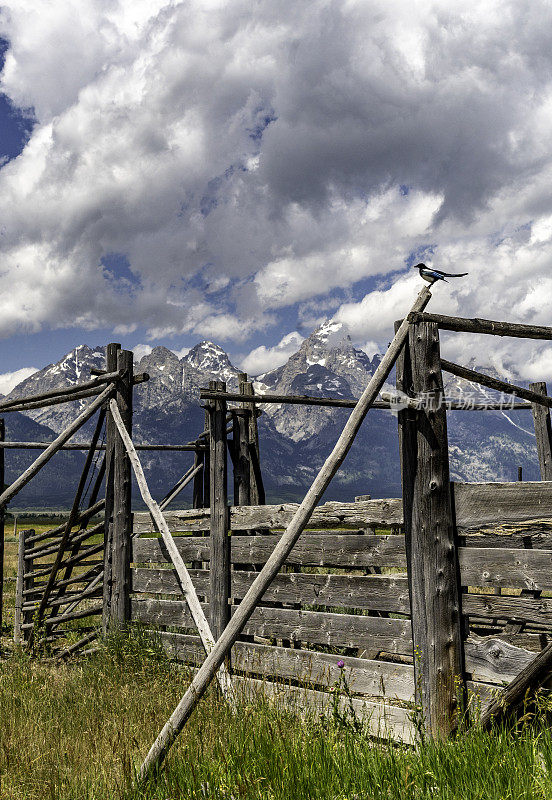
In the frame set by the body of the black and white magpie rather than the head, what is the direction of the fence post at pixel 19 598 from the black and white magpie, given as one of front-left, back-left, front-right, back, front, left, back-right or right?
front-right

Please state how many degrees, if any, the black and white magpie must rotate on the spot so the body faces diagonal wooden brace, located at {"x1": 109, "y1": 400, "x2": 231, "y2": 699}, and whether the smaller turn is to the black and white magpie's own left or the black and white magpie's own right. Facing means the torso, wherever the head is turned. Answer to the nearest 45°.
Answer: approximately 45° to the black and white magpie's own right

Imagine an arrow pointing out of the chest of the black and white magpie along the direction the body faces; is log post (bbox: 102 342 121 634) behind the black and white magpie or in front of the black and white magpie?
in front

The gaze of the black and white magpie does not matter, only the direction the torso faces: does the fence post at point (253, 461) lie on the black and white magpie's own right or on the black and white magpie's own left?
on the black and white magpie's own right

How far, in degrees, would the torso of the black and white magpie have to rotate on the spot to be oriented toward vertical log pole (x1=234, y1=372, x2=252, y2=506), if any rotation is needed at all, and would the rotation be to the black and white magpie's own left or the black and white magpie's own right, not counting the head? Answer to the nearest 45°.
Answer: approximately 45° to the black and white magpie's own right

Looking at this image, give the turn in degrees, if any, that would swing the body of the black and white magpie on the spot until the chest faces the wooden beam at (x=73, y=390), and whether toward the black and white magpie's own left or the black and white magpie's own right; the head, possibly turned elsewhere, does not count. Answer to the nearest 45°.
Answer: approximately 45° to the black and white magpie's own right

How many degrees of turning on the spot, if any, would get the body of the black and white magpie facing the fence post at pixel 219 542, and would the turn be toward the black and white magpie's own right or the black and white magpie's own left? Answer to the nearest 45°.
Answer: approximately 45° to the black and white magpie's own right

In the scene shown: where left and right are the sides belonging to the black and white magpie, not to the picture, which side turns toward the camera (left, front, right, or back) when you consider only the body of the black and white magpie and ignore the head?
left

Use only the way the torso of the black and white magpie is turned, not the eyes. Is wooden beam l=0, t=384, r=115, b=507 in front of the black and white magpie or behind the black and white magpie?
in front
